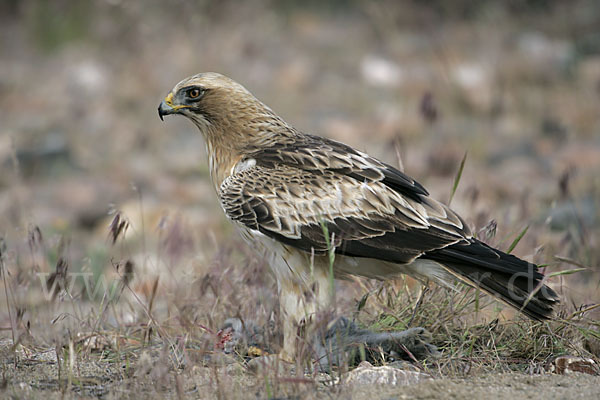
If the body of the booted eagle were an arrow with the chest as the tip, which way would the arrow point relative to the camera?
to the viewer's left
